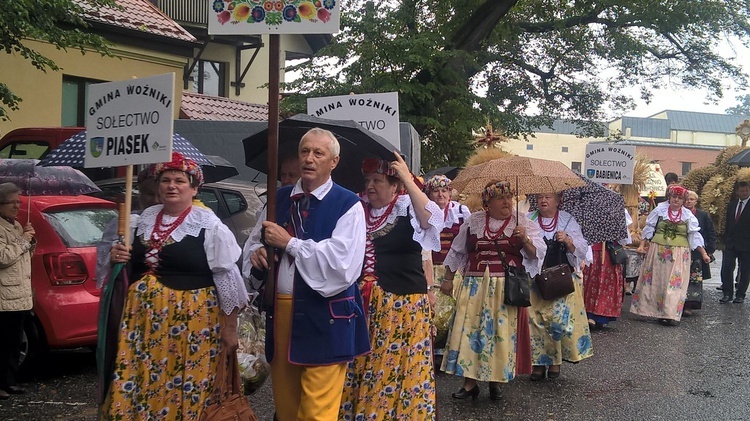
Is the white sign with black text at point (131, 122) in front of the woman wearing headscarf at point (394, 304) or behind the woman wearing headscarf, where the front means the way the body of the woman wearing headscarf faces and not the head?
in front

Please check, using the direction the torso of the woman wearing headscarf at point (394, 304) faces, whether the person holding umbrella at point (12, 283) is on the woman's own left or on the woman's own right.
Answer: on the woman's own right

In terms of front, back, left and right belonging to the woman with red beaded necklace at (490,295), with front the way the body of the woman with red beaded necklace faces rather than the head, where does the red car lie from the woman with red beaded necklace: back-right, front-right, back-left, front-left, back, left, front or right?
right

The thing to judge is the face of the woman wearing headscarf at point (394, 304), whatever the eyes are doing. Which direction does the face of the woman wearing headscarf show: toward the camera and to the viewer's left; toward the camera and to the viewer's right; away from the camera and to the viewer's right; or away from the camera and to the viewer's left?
toward the camera and to the viewer's left

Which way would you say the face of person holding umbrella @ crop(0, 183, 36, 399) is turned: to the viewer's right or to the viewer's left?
to the viewer's right

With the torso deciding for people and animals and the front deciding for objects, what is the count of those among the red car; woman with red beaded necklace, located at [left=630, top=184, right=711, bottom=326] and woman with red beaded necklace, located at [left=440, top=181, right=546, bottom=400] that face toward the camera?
2
